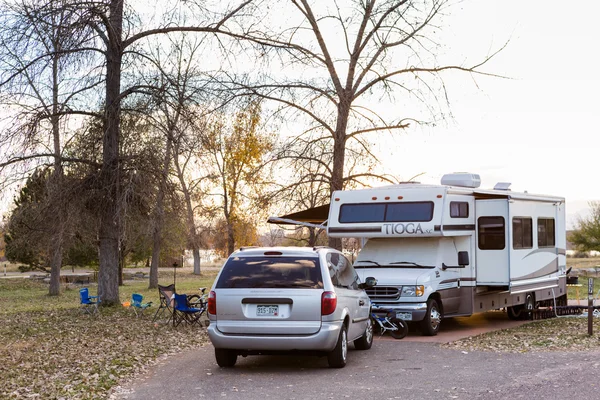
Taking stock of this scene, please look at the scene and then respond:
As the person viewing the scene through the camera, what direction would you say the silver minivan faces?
facing away from the viewer

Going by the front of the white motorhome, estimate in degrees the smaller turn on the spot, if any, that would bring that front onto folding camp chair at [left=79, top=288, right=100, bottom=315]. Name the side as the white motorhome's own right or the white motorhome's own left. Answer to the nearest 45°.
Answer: approximately 45° to the white motorhome's own right

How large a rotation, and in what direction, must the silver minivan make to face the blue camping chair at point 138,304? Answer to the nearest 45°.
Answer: approximately 45° to its left

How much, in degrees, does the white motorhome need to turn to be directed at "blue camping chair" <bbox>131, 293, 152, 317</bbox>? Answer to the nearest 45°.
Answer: approximately 45° to its right

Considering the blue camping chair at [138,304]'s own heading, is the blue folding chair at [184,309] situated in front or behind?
in front

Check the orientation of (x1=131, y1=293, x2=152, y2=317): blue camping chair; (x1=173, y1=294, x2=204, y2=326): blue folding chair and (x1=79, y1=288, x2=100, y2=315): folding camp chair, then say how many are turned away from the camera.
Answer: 0

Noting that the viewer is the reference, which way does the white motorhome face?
facing the viewer and to the left of the viewer

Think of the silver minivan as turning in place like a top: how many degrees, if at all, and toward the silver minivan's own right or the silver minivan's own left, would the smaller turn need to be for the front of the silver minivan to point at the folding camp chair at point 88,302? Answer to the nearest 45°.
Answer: approximately 45° to the silver minivan's own left

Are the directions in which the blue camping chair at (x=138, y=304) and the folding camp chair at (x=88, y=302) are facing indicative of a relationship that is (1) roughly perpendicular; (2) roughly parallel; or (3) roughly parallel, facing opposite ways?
roughly parallel

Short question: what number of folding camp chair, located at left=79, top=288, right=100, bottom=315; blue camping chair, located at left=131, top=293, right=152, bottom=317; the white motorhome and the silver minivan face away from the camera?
1

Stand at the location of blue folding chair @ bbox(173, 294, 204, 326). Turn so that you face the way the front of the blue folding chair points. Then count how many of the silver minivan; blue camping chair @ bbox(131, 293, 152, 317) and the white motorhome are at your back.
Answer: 1

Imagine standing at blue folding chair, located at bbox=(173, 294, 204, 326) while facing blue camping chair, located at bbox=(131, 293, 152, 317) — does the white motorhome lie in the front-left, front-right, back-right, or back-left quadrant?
back-right

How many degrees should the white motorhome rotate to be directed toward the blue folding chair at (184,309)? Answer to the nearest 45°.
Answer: approximately 45° to its right

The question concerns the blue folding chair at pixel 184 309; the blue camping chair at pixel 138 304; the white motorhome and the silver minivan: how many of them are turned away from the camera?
1

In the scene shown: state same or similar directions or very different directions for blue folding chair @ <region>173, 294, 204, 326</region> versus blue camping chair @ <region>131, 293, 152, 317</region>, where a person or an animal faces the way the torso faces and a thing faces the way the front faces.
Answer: same or similar directions

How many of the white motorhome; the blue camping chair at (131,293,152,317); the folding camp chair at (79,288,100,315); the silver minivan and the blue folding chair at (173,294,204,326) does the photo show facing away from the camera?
1
